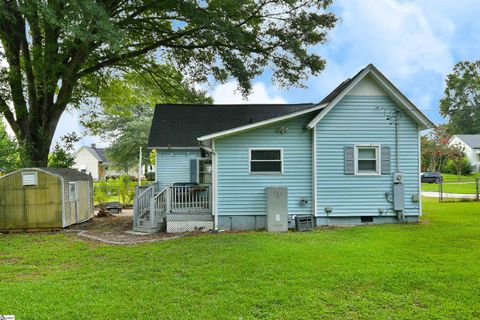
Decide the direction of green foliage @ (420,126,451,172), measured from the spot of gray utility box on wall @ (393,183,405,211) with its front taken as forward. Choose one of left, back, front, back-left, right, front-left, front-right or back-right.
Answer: back

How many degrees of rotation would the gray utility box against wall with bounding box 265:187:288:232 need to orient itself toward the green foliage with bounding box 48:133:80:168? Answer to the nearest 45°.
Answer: approximately 135° to its right

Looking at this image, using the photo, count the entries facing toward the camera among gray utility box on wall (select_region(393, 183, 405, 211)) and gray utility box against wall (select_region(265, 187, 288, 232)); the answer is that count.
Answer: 2

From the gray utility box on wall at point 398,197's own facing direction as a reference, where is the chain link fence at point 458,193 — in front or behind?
behind

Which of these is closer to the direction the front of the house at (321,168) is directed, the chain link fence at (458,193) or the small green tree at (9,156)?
the chain link fence

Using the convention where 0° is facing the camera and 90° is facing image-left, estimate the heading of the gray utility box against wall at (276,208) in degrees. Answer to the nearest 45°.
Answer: approximately 0°

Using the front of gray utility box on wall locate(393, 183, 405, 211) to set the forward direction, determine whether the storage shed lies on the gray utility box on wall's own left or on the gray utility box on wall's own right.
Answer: on the gray utility box on wall's own right

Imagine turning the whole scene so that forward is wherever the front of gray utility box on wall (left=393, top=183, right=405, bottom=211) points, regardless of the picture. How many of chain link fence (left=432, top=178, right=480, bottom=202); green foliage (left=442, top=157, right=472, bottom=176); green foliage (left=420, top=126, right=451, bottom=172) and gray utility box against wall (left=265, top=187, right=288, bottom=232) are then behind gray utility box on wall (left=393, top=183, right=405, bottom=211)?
3
